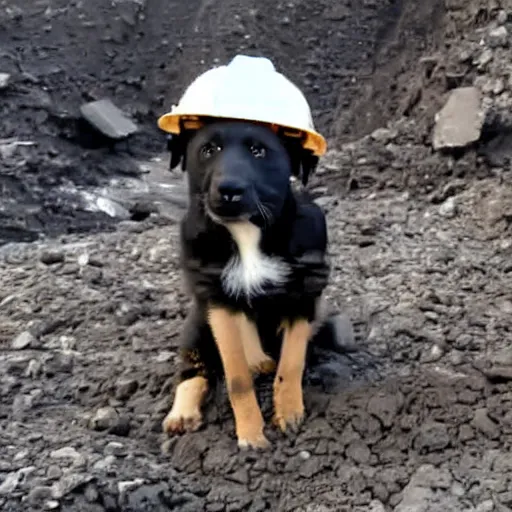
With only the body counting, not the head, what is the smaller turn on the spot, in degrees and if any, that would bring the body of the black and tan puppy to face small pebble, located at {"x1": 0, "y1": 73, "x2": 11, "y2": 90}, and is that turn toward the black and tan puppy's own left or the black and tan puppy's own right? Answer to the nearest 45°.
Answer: approximately 135° to the black and tan puppy's own right

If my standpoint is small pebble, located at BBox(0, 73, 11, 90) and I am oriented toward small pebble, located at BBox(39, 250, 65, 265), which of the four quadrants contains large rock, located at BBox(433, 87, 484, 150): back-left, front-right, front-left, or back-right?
front-left

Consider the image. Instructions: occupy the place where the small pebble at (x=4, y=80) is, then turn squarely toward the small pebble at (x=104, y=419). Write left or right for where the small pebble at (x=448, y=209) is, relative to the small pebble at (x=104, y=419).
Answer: left

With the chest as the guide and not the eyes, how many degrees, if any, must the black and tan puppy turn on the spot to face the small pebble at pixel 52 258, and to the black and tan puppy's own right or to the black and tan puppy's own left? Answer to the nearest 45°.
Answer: approximately 135° to the black and tan puppy's own right

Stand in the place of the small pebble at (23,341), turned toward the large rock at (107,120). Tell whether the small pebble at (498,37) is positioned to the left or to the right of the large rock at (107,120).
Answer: right

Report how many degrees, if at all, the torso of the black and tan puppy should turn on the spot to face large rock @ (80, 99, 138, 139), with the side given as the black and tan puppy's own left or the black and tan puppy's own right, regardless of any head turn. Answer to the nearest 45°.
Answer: approximately 180°

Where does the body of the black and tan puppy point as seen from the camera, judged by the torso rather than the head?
toward the camera

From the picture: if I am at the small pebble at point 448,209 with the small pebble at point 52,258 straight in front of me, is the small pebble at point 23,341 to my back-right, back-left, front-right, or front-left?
front-left
